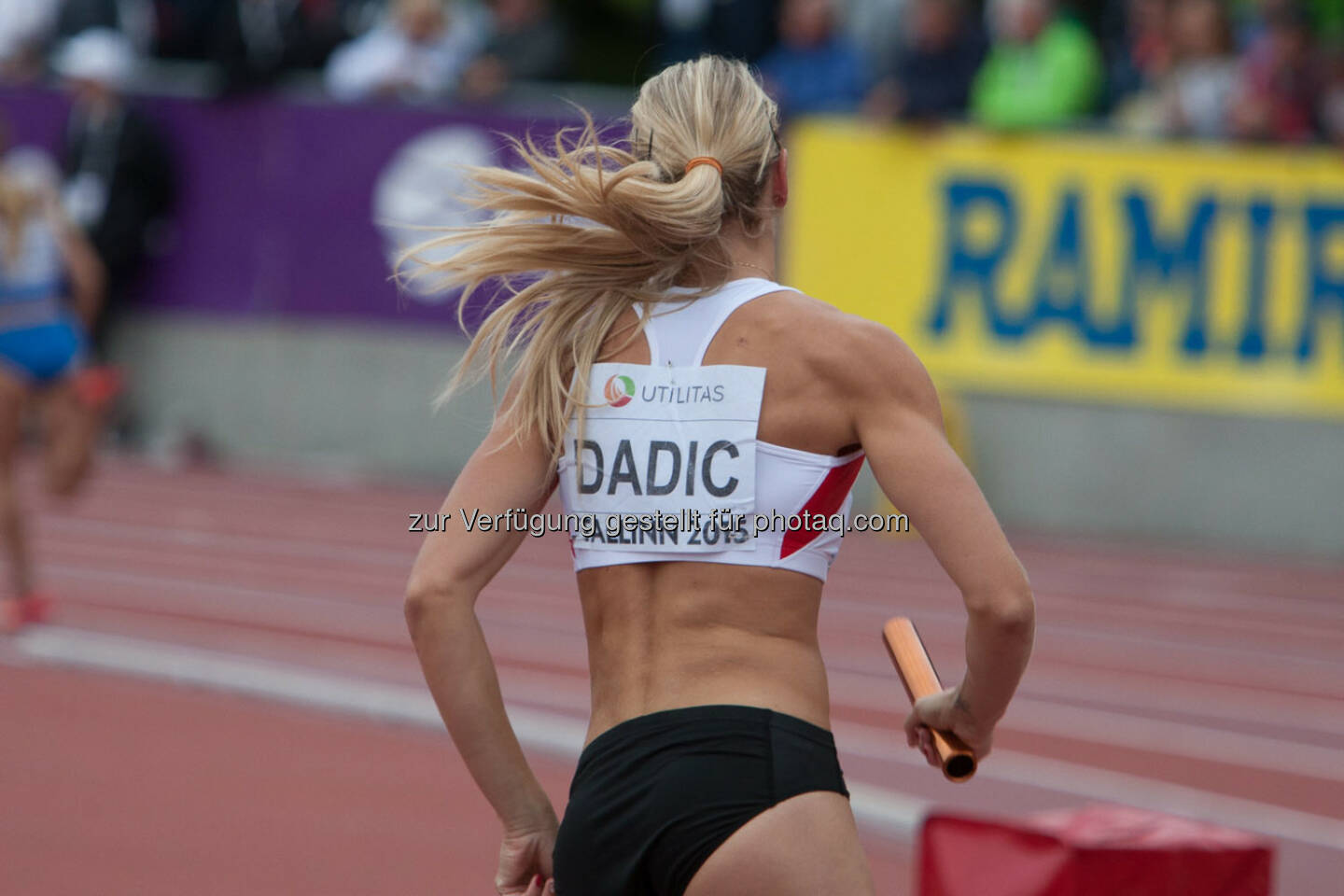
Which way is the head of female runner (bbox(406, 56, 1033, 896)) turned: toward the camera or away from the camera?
away from the camera

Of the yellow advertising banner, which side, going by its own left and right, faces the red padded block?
front

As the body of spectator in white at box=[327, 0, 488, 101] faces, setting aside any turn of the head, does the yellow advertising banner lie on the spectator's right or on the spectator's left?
on the spectator's left

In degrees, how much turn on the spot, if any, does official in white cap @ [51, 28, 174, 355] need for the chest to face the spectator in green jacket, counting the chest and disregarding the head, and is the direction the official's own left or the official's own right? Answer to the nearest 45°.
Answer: approximately 90° to the official's own left

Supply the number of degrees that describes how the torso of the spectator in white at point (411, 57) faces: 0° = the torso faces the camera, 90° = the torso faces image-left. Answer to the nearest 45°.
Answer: approximately 0°

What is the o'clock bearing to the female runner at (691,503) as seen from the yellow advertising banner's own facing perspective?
The female runner is roughly at 12 o'clock from the yellow advertising banner.

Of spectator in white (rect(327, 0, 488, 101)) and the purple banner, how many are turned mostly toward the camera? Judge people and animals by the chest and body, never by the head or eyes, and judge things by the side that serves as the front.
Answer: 2

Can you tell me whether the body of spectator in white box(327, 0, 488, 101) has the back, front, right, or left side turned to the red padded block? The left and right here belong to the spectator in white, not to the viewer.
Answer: front
